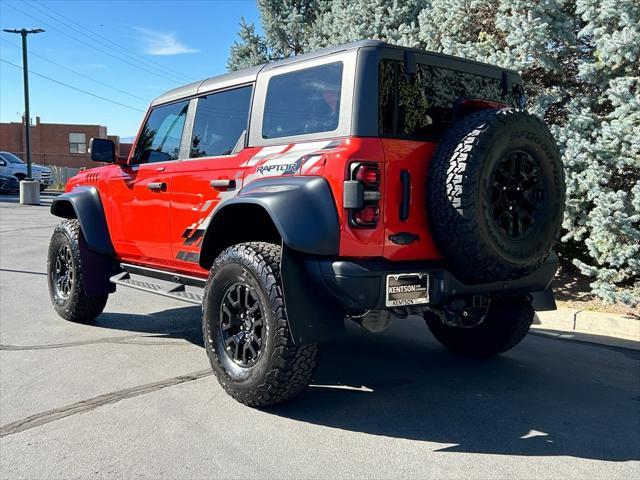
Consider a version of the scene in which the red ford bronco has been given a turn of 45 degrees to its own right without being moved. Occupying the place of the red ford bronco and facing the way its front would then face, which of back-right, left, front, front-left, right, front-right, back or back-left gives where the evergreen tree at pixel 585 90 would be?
front-right

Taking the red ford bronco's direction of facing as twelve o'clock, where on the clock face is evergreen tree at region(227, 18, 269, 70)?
The evergreen tree is roughly at 1 o'clock from the red ford bronco.

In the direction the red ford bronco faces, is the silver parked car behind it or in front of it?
in front

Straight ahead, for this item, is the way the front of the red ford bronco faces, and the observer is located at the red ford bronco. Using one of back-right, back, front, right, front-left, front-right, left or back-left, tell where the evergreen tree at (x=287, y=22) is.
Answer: front-right

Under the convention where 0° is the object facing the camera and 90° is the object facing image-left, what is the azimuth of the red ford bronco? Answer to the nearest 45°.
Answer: approximately 135°
